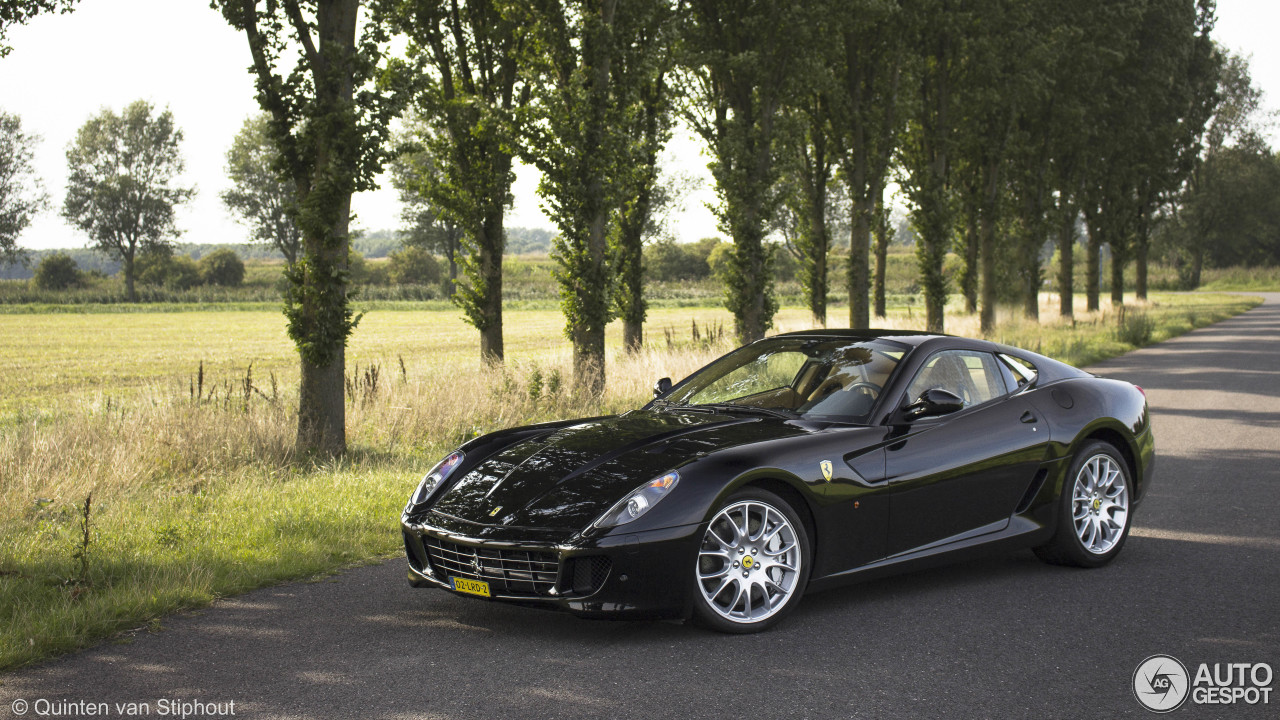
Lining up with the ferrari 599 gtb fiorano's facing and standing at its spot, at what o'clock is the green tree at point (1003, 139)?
The green tree is roughly at 5 o'clock from the ferrari 599 gtb fiorano.

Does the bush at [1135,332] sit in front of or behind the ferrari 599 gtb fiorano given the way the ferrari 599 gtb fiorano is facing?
behind

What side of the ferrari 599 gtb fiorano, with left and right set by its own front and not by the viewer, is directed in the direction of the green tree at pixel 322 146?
right

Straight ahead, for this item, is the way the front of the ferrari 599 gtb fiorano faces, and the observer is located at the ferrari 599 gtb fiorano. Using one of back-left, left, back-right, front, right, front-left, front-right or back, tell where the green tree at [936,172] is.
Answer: back-right

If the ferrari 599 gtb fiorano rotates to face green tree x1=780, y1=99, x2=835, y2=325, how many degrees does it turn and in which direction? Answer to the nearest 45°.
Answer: approximately 135° to its right

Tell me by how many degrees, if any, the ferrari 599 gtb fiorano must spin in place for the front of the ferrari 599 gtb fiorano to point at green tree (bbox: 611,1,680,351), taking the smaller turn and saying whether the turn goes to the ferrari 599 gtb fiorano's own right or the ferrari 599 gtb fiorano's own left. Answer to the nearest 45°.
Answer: approximately 135° to the ferrari 599 gtb fiorano's own right

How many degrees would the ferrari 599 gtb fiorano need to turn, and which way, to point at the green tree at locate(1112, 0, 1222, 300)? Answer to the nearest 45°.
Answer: approximately 135° to its right

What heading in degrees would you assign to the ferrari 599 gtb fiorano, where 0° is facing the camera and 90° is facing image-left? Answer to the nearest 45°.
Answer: approximately 45°

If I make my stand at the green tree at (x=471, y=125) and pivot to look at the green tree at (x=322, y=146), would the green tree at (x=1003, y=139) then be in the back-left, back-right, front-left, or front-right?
back-left

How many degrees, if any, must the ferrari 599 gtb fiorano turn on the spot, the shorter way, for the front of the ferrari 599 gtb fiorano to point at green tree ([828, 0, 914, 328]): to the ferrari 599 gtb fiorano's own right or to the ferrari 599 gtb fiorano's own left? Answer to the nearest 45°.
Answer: approximately 135° to the ferrari 599 gtb fiorano's own right

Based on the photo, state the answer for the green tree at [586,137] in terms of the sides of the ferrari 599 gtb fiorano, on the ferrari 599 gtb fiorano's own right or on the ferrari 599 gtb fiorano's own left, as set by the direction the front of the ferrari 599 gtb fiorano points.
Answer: on the ferrari 599 gtb fiorano's own right

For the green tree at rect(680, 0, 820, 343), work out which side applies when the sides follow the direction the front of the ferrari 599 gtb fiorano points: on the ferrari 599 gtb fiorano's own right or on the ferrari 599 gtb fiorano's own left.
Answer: on the ferrari 599 gtb fiorano's own right
